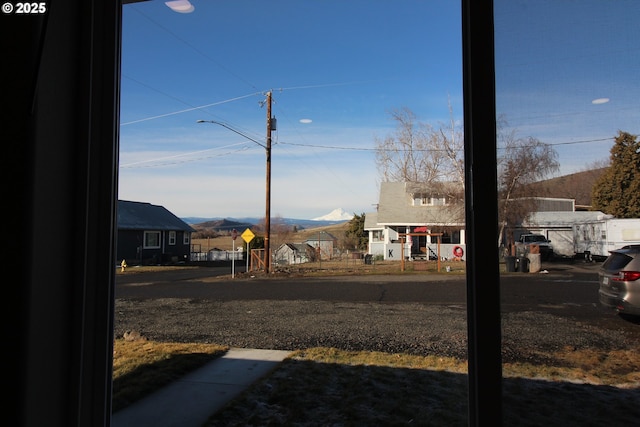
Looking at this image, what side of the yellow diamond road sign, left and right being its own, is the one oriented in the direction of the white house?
left

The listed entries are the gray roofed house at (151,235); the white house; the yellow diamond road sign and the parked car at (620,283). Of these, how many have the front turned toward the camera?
3

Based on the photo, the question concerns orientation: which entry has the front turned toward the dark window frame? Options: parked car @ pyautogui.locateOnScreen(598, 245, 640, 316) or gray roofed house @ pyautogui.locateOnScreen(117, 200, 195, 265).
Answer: the gray roofed house

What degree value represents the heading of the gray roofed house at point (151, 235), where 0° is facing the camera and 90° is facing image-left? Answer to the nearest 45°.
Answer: approximately 0°
